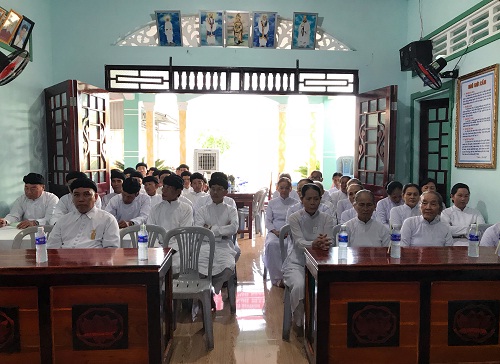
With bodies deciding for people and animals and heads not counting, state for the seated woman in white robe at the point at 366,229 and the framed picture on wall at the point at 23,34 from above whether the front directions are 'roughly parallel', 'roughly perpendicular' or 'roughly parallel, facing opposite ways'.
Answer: roughly perpendicular

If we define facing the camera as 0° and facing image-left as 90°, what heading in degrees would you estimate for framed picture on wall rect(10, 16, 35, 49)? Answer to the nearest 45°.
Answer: approximately 315°

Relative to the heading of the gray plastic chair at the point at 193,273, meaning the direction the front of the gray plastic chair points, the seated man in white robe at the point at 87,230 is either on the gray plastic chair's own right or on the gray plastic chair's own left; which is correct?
on the gray plastic chair's own right

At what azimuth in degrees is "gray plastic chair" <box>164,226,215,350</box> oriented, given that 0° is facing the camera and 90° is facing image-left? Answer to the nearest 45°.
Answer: approximately 0°

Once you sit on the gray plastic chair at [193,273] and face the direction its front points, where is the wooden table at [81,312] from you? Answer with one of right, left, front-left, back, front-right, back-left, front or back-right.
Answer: front-right

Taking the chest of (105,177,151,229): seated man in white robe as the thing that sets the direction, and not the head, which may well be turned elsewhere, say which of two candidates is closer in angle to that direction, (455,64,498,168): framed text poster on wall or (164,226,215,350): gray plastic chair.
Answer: the gray plastic chair

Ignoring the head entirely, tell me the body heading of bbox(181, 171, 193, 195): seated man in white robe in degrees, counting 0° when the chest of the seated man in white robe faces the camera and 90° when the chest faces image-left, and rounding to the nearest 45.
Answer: approximately 0°

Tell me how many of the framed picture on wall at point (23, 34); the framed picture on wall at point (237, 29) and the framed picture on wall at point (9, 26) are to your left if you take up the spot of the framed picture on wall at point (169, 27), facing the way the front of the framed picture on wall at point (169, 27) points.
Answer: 1

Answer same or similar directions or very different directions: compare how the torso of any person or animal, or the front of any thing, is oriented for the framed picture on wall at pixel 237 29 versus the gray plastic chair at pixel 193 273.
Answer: same or similar directions

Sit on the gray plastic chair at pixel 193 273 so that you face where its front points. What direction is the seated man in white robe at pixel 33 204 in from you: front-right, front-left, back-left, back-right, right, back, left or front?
back-right

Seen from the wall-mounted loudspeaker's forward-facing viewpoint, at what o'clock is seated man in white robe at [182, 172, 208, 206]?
The seated man in white robe is roughly at 1 o'clock from the wall-mounted loudspeaker.

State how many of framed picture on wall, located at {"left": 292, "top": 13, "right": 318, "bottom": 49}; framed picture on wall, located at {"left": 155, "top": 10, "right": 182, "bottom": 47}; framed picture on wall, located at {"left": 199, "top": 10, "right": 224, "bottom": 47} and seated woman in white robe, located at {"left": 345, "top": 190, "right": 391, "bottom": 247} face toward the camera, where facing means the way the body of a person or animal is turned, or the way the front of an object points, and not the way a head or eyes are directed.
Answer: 4

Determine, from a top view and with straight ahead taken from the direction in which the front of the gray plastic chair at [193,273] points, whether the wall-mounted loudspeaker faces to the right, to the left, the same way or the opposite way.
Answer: to the right

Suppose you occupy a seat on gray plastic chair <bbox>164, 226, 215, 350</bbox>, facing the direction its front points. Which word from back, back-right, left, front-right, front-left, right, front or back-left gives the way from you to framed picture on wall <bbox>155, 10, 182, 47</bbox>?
back

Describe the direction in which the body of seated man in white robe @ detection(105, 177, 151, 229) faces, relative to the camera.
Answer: toward the camera

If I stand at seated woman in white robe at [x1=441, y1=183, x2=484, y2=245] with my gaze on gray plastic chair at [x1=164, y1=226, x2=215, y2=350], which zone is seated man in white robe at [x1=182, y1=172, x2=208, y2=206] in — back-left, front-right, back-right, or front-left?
front-right

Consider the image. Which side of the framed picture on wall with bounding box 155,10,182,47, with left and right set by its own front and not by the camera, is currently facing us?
front

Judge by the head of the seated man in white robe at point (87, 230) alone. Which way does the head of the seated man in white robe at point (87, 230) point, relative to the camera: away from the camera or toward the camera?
toward the camera
